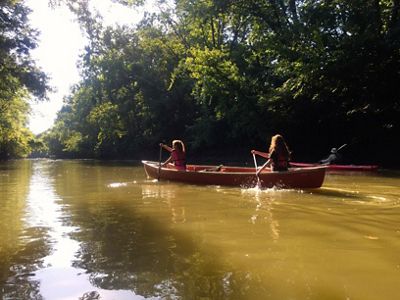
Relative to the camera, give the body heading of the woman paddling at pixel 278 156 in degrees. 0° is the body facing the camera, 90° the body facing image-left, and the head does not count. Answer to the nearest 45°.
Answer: approximately 135°

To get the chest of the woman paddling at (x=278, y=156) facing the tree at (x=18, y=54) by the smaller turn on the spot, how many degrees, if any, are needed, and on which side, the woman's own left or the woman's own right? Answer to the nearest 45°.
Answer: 0° — they already face it
